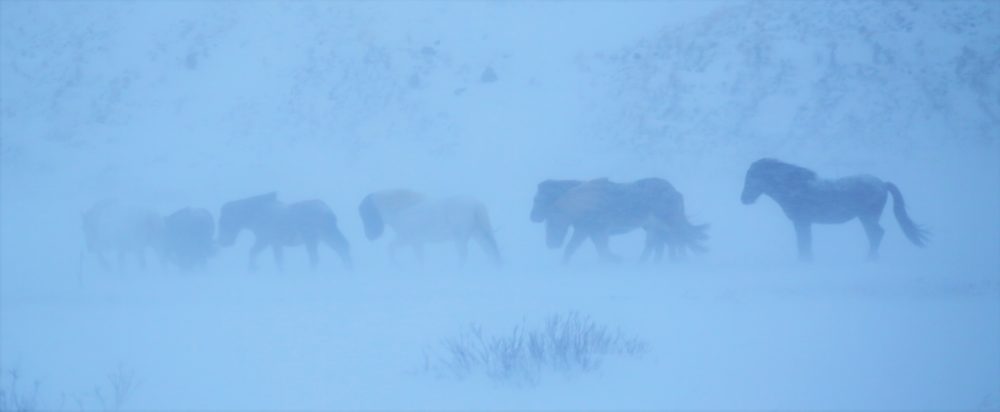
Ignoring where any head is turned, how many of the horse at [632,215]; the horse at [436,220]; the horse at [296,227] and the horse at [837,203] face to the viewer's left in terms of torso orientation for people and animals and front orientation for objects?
4

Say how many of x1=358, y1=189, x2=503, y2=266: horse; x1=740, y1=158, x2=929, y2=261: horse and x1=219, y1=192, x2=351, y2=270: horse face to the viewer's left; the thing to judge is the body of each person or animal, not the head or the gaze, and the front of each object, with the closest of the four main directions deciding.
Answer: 3

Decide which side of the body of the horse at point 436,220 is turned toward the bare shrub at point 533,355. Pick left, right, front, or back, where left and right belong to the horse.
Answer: left

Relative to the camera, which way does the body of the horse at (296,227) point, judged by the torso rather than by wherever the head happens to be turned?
to the viewer's left

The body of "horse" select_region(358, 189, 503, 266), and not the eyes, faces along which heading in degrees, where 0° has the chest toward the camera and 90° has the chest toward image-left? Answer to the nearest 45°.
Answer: approximately 90°

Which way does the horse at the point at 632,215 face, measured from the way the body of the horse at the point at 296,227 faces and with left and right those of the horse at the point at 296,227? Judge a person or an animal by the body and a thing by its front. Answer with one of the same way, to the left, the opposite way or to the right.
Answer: the same way

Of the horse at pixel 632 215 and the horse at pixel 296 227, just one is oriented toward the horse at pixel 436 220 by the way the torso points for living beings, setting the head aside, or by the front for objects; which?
the horse at pixel 632 215

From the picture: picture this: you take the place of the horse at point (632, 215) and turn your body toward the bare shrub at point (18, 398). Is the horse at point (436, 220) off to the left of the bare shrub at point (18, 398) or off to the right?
right

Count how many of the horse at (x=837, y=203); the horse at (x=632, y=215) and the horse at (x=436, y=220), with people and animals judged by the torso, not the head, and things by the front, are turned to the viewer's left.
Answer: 3

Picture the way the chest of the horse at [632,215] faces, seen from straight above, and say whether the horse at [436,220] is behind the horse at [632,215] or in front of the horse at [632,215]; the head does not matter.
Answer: in front

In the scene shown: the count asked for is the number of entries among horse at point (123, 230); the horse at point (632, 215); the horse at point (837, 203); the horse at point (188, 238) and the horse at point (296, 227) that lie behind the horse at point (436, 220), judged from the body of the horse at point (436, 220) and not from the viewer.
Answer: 2

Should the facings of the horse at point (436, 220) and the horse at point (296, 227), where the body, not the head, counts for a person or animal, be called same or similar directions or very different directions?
same or similar directions

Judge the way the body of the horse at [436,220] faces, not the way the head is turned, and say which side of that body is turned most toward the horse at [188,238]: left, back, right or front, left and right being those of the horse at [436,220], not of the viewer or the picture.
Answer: front

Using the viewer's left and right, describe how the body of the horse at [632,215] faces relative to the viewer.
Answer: facing to the left of the viewer

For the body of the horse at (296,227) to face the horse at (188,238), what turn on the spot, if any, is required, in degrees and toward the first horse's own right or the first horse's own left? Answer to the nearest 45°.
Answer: approximately 45° to the first horse's own right

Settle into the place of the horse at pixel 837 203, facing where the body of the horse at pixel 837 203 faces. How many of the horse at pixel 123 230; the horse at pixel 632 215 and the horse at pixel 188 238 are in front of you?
3

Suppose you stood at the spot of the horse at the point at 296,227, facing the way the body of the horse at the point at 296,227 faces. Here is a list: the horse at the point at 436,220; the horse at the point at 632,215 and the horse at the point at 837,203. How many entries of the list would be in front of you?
0

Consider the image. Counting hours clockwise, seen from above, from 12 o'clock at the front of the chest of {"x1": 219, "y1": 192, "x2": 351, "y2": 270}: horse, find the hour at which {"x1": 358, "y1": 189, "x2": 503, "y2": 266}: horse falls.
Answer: {"x1": 358, "y1": 189, "x2": 503, "y2": 266}: horse is roughly at 7 o'clock from {"x1": 219, "y1": 192, "x2": 351, "y2": 270}: horse.

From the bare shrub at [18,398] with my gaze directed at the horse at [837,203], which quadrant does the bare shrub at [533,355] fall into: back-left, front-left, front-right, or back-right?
front-right

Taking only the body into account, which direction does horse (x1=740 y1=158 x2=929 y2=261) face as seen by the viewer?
to the viewer's left
